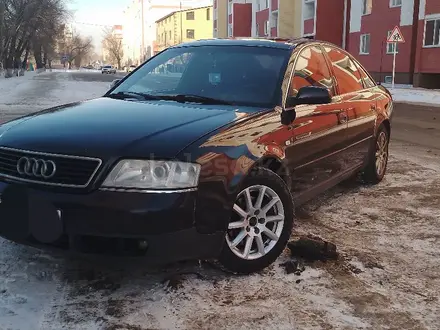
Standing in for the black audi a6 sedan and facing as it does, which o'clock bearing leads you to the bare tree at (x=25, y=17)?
The bare tree is roughly at 4 o'clock from the black audi a6 sedan.

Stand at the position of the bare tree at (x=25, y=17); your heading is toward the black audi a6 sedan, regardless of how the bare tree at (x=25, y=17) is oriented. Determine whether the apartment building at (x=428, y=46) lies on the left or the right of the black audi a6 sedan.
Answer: left

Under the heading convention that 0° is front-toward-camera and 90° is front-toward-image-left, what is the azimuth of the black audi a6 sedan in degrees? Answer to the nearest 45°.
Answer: approximately 45°

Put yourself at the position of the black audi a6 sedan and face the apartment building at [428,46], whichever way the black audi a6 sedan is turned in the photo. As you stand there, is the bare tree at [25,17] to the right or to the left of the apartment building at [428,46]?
left

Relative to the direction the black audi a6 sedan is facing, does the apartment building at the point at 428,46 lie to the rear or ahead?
to the rear

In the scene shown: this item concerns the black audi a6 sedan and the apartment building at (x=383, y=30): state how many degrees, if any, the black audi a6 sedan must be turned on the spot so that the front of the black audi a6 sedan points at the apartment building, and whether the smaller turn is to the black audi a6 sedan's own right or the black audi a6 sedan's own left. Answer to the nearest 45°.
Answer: approximately 135° to the black audi a6 sedan's own right
